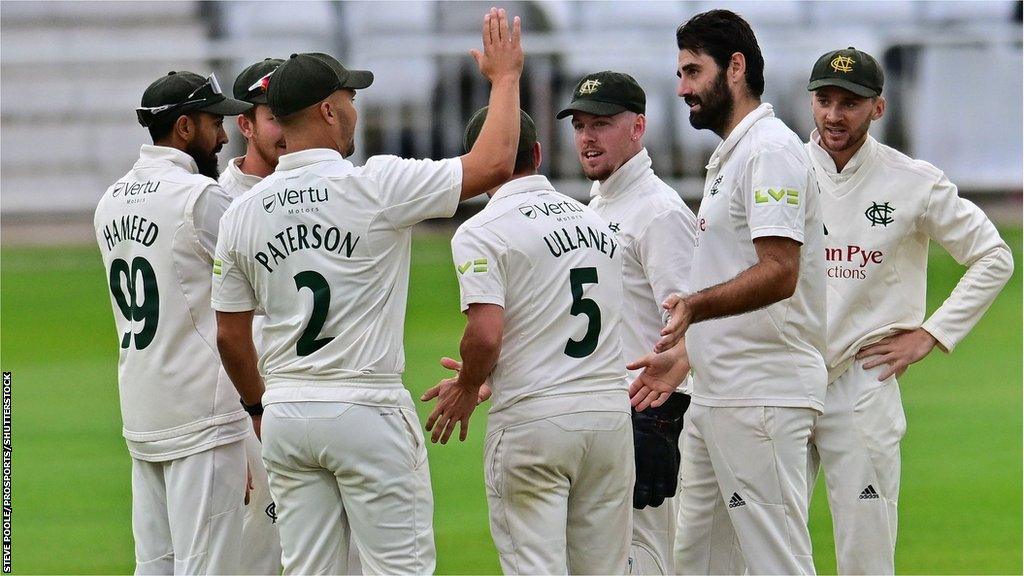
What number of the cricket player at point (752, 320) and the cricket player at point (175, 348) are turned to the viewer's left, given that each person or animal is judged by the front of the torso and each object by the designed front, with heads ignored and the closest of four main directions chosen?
1

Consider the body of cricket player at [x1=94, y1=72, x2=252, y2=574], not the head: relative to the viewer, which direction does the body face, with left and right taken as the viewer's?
facing away from the viewer and to the right of the viewer

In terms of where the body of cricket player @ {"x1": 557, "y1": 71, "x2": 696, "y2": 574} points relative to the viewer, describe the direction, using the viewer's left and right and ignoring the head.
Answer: facing the viewer and to the left of the viewer

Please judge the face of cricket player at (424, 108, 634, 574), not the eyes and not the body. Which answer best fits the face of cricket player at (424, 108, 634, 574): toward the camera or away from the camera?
away from the camera

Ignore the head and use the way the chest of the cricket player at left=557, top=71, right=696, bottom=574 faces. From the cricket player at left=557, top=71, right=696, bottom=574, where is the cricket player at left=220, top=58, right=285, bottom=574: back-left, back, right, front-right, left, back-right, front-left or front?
front-right

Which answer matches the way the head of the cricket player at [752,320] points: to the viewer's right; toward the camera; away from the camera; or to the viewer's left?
to the viewer's left

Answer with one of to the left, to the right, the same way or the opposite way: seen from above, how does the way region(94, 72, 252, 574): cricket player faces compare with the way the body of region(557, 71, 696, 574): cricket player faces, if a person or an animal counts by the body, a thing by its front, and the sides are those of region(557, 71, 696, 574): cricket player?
the opposite way

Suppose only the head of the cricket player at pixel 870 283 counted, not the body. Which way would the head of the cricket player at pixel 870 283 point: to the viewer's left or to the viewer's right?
to the viewer's left

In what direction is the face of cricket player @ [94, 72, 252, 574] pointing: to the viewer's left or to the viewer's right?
to the viewer's right

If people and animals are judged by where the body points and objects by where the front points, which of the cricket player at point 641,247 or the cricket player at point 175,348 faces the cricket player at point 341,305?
the cricket player at point 641,247

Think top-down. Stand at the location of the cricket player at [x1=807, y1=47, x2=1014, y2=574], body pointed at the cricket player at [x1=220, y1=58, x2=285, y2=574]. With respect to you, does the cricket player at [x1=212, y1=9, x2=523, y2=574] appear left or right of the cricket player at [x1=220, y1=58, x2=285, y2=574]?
left

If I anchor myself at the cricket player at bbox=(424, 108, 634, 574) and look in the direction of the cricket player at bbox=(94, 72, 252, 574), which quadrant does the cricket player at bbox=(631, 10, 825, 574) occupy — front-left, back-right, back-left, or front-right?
back-right

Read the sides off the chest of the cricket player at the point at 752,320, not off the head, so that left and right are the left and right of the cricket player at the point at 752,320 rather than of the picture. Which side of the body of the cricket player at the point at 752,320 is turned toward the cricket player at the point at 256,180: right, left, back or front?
front

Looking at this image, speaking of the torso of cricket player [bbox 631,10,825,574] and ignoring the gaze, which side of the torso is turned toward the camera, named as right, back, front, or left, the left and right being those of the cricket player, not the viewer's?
left

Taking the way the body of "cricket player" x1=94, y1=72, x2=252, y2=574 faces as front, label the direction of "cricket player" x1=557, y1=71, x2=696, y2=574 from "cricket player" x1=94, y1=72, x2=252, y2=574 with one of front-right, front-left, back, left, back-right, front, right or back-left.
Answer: front-right
